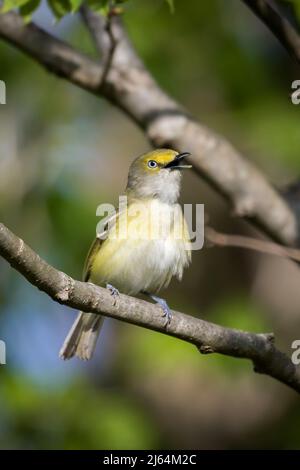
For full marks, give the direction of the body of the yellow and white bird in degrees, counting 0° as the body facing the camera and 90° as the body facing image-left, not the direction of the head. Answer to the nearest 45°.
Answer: approximately 315°

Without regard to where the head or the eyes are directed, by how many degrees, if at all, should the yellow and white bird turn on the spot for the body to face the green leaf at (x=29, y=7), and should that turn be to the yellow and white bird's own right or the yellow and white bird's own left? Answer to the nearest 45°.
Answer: approximately 90° to the yellow and white bird's own right

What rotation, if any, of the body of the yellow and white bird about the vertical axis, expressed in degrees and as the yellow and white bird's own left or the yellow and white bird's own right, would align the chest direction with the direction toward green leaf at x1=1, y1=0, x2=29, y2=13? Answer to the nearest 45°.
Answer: approximately 90° to the yellow and white bird's own right

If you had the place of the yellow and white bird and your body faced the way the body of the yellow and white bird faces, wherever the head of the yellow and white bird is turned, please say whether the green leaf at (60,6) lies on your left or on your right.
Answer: on your right
